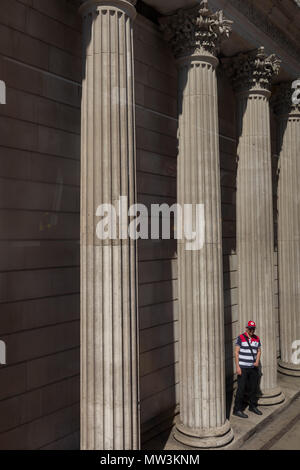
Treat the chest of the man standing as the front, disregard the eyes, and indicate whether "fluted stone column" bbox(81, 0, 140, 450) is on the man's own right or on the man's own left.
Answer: on the man's own right

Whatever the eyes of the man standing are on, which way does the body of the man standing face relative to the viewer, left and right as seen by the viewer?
facing the viewer and to the right of the viewer

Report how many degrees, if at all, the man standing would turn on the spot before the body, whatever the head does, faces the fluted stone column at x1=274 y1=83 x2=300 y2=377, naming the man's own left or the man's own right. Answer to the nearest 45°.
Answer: approximately 135° to the man's own left
